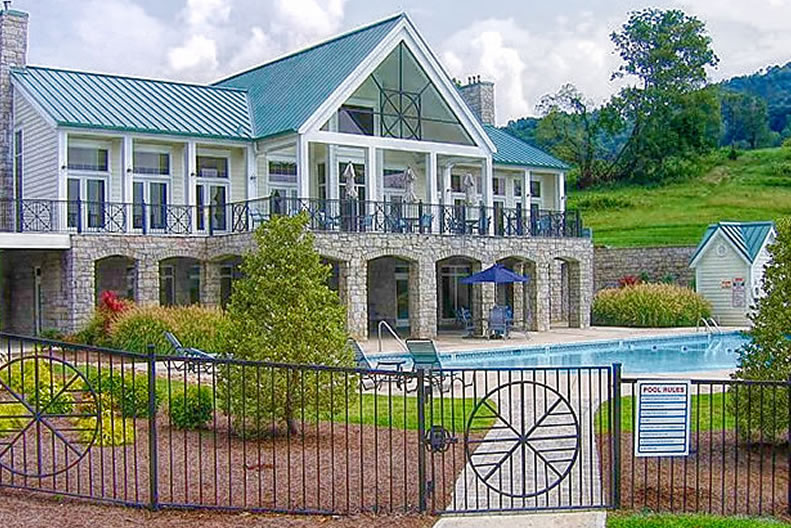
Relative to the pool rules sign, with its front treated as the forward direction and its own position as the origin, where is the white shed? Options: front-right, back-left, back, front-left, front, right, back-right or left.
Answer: back

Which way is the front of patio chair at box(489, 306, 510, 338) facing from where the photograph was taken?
facing away from the viewer

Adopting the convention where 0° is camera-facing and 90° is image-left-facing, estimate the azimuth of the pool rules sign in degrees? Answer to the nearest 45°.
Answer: approximately 0°

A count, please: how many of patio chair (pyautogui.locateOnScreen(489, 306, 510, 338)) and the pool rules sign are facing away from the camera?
1

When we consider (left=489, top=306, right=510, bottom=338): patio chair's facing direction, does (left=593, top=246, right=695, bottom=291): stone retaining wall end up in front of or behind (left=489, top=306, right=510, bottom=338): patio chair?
in front

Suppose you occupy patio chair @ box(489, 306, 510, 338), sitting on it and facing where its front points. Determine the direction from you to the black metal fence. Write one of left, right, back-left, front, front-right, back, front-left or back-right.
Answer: back

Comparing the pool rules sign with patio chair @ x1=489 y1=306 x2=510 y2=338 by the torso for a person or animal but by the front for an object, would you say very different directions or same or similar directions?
very different directions

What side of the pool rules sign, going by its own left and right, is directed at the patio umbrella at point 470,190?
back

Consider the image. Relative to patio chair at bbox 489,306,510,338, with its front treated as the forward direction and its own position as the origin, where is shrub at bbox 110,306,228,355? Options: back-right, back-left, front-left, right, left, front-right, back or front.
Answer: back-left
